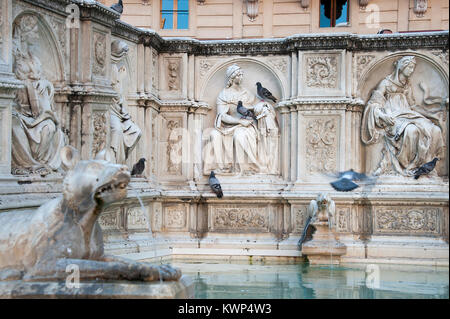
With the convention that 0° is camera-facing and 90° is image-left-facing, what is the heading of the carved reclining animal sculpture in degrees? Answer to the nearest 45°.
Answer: approximately 270°

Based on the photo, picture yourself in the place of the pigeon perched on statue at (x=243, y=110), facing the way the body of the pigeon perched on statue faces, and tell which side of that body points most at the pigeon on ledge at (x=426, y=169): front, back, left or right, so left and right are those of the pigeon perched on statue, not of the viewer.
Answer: back

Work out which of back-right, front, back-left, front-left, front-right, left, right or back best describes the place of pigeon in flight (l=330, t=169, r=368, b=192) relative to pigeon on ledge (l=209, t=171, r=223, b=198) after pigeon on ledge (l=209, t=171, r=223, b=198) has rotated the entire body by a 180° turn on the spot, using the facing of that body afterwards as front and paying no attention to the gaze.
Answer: front-left

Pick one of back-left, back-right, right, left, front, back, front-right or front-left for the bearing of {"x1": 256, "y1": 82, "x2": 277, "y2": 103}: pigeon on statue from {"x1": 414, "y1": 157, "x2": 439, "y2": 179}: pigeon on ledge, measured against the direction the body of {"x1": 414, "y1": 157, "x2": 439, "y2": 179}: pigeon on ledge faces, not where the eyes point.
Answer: back

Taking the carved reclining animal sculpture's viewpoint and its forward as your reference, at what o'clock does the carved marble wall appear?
The carved marble wall is roughly at 10 o'clock from the carved reclining animal sculpture.

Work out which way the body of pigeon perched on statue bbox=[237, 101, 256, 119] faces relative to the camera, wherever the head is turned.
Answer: to the viewer's left

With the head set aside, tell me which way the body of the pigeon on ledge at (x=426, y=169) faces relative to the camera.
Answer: to the viewer's right

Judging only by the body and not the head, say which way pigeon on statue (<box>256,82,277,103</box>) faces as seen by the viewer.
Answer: to the viewer's left
